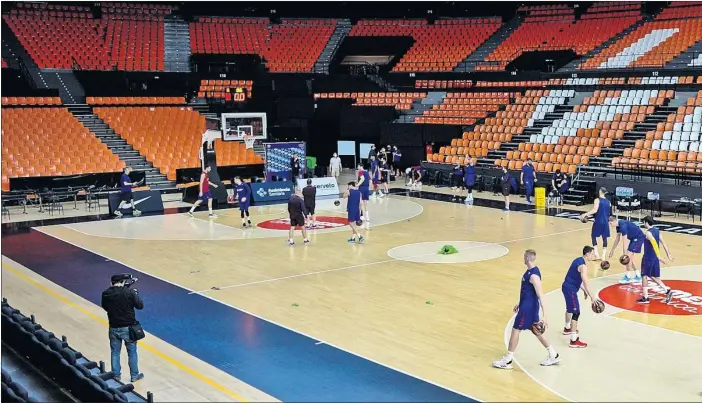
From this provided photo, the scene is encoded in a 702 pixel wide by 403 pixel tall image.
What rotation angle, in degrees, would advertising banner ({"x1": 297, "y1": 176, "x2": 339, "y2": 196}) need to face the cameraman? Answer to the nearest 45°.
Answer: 0° — it already faces them

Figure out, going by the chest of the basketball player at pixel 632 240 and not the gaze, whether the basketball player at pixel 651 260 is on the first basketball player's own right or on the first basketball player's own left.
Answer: on the first basketball player's own left

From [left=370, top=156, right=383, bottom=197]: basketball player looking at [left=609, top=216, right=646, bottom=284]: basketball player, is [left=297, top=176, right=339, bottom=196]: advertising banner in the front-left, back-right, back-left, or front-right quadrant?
back-right

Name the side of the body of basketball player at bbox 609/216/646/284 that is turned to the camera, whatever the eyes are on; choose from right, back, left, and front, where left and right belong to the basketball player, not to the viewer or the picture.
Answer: left

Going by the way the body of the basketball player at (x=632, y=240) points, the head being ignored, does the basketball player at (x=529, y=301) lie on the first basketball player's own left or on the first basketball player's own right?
on the first basketball player's own left
